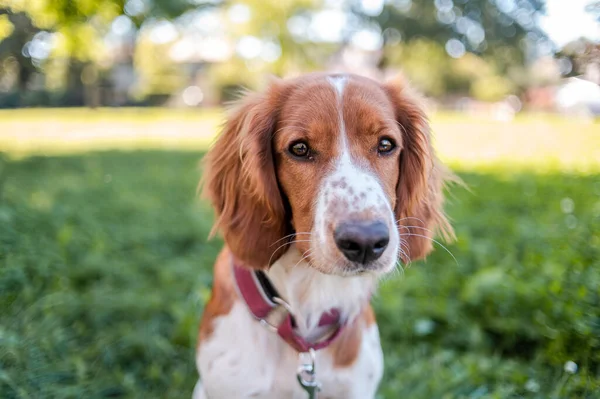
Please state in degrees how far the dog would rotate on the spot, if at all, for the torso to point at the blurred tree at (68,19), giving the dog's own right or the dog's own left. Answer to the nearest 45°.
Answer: approximately 135° to the dog's own right

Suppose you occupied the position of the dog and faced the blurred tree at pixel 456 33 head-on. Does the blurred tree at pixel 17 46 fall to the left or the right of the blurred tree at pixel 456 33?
left

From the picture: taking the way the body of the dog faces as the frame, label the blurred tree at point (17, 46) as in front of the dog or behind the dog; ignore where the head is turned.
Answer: behind

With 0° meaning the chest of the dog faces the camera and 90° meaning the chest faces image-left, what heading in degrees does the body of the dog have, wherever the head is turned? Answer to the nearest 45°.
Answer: approximately 0°

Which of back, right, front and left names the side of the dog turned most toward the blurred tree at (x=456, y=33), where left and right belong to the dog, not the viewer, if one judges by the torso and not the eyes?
back
